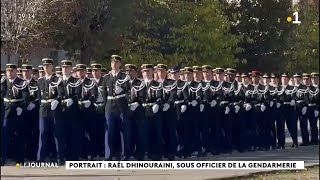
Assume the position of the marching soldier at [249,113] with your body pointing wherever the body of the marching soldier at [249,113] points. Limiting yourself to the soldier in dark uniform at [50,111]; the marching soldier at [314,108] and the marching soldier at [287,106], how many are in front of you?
1

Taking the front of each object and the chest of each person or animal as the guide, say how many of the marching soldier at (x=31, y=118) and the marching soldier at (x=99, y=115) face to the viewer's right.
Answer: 0

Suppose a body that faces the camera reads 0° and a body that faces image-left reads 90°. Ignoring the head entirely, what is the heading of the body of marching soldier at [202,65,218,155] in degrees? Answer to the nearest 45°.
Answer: approximately 45°

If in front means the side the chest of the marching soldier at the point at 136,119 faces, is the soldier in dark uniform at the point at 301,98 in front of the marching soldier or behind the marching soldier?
behind

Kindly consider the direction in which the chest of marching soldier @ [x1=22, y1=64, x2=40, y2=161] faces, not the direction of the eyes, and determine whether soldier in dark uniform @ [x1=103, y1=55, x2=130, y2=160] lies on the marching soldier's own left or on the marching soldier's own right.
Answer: on the marching soldier's own left

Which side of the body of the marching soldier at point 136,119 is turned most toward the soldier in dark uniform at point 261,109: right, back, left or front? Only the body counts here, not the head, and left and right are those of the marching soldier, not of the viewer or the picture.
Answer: back
